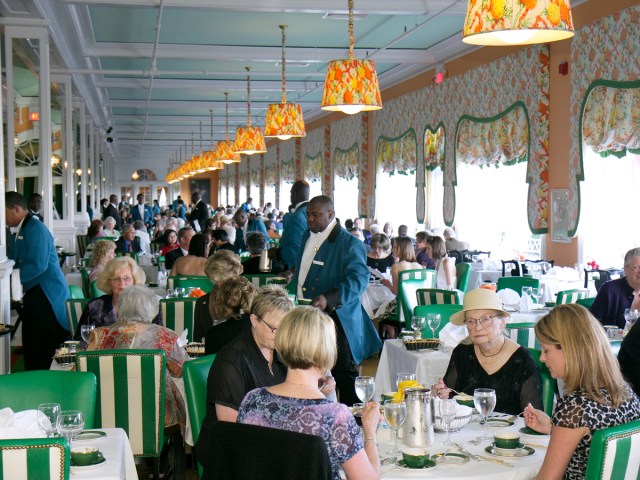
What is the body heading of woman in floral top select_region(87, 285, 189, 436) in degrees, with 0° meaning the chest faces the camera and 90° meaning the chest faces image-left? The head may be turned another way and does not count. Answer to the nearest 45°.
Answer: approximately 180°

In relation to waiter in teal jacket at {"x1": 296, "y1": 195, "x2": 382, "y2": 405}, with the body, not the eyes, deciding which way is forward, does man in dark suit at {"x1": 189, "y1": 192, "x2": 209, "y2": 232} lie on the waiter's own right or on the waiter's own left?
on the waiter's own right

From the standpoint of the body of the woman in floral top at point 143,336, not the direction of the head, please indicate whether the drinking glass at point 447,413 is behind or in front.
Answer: behind

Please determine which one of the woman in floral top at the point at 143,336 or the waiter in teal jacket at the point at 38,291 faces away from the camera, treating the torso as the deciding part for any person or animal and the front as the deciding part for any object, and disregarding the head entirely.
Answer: the woman in floral top

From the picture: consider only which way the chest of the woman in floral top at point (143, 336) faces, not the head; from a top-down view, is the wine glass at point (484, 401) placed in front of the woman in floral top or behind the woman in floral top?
behind

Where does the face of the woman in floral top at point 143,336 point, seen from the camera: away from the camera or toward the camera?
away from the camera

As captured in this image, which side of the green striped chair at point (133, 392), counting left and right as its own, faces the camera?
back

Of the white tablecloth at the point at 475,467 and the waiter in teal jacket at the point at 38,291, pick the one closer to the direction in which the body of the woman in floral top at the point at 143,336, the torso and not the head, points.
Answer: the waiter in teal jacket
